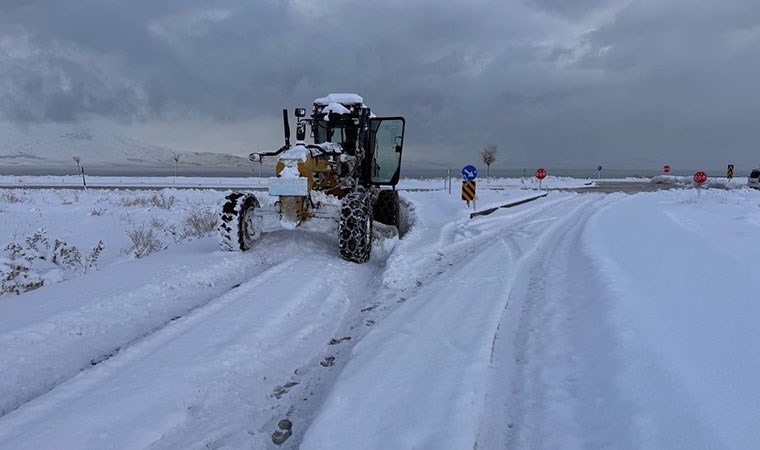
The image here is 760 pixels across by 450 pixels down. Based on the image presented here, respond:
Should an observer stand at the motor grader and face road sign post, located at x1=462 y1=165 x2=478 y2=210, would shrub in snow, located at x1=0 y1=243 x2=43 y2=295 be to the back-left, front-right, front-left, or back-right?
back-left

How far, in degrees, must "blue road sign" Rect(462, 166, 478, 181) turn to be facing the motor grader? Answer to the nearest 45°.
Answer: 0° — it already faces it

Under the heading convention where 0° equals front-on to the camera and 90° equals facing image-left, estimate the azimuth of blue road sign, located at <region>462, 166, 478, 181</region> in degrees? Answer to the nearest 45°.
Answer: approximately 0°

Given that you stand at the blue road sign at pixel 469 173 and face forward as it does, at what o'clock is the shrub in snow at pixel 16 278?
The shrub in snow is roughly at 1 o'clock from the blue road sign.

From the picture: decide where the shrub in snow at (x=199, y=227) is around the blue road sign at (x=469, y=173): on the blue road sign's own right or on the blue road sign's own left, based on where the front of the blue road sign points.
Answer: on the blue road sign's own right

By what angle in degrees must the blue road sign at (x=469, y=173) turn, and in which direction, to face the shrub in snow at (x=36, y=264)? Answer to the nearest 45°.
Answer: approximately 45° to its right

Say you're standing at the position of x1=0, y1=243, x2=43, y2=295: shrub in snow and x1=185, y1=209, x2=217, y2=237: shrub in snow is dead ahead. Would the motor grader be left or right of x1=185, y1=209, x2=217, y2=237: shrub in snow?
right
